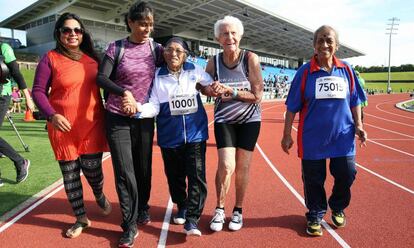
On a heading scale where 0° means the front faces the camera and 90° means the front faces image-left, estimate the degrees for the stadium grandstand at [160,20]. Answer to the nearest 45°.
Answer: approximately 315°

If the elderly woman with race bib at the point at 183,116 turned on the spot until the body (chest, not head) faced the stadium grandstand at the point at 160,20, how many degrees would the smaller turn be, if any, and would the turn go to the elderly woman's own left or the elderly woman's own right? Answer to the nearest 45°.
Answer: approximately 180°

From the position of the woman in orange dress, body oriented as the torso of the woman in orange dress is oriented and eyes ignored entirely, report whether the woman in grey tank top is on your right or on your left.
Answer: on your left

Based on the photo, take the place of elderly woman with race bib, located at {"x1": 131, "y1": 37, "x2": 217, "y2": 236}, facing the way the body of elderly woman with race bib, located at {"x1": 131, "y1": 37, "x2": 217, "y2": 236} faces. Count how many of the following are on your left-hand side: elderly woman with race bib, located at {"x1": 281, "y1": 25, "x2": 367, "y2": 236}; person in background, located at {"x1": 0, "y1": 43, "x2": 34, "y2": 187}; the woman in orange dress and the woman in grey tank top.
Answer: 2

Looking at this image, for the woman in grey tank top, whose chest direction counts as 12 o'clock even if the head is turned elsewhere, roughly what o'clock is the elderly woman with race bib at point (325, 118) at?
The elderly woman with race bib is roughly at 9 o'clock from the woman in grey tank top.

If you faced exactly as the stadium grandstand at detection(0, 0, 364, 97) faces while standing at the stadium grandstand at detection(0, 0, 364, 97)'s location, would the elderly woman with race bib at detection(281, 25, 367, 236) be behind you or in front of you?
in front

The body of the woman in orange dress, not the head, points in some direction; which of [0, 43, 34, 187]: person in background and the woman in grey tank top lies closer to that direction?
the woman in grey tank top

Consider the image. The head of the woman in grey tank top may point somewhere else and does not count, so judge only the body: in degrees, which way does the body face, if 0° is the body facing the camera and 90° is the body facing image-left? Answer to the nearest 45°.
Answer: approximately 0°

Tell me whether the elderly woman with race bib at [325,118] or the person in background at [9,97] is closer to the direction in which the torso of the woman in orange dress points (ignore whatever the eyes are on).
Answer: the elderly woman with race bib
